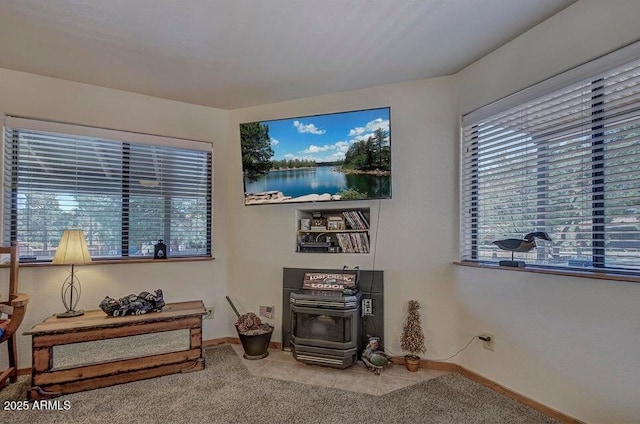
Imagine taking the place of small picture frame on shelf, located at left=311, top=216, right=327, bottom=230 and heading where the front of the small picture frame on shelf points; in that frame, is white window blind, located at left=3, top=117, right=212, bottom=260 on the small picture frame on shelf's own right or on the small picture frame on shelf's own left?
on the small picture frame on shelf's own right

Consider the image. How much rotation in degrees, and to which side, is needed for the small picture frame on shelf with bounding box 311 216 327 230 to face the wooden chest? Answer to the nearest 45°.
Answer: approximately 45° to its right

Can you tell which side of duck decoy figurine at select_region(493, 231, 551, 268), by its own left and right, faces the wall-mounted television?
back

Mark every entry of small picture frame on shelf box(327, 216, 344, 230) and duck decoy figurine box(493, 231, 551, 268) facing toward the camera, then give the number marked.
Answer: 1

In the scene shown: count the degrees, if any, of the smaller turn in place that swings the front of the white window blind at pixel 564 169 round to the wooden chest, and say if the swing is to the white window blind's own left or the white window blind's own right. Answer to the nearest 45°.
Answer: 0° — it already faces it

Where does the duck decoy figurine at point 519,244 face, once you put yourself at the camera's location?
facing to the right of the viewer

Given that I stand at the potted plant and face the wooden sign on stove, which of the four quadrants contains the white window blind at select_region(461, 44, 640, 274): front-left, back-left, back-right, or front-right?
back-left

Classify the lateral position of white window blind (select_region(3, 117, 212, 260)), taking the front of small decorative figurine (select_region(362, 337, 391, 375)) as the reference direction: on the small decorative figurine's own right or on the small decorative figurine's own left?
on the small decorative figurine's own right
